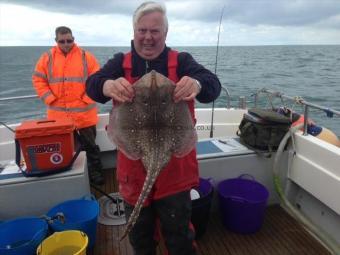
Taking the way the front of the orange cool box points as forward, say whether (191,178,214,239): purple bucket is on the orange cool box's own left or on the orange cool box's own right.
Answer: on the orange cool box's own left

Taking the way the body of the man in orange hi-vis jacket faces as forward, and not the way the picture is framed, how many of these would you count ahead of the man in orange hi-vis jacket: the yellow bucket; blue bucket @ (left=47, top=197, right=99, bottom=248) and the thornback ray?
3

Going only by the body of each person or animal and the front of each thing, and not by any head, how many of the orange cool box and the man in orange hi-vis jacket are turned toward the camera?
2

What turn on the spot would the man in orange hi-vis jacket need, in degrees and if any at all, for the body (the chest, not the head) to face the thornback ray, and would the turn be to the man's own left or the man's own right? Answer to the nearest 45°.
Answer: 0° — they already face it

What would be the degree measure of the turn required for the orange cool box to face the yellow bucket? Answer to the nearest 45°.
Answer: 0° — it already faces it

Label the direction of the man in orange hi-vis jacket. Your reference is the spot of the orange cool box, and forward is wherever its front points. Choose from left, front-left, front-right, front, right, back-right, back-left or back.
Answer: back

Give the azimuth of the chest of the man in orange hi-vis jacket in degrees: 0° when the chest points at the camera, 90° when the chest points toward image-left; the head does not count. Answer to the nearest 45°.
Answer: approximately 0°
